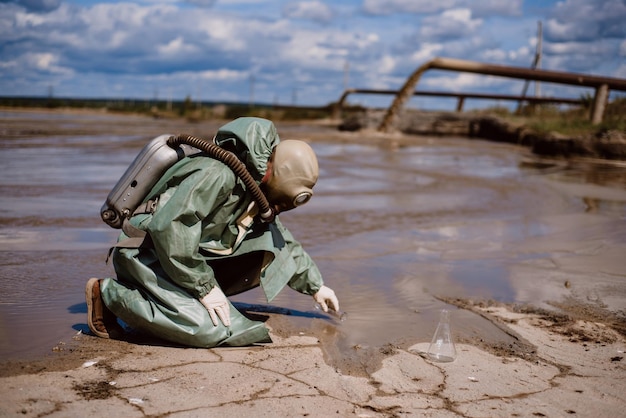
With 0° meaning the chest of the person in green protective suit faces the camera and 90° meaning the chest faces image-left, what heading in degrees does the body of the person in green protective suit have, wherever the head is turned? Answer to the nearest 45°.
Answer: approximately 270°

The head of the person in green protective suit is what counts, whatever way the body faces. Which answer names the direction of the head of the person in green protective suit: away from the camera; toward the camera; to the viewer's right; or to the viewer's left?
to the viewer's right

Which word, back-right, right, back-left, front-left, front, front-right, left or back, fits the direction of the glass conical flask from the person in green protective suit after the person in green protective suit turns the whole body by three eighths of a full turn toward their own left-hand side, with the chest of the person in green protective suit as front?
back-right
